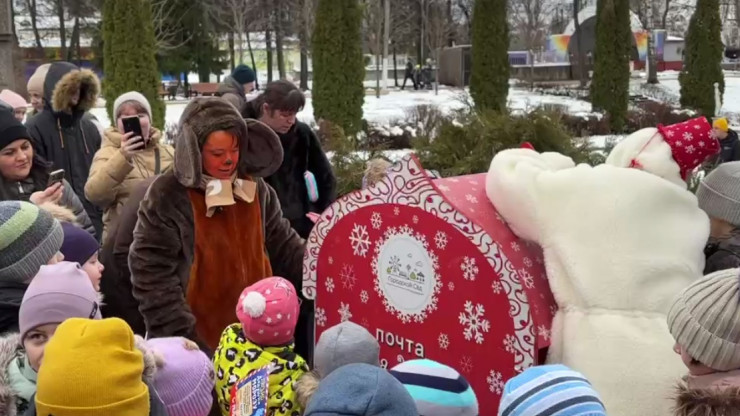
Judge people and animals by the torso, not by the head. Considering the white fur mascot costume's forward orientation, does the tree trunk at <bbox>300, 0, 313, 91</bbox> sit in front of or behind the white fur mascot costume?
in front

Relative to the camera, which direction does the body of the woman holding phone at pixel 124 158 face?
toward the camera

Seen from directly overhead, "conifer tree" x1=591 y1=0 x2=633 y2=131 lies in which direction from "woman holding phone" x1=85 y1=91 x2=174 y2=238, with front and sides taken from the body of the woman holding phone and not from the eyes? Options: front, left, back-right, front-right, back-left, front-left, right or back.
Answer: back-left

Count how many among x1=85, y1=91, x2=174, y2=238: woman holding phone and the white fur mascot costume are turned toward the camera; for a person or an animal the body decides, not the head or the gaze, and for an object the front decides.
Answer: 1

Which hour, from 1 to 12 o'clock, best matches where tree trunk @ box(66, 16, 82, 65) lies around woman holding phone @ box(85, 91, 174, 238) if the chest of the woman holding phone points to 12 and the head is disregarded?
The tree trunk is roughly at 6 o'clock from the woman holding phone.

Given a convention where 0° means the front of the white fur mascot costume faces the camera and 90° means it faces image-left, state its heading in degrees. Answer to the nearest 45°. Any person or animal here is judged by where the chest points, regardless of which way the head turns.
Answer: approximately 180°

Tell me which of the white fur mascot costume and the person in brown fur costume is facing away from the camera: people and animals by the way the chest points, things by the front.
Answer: the white fur mascot costume

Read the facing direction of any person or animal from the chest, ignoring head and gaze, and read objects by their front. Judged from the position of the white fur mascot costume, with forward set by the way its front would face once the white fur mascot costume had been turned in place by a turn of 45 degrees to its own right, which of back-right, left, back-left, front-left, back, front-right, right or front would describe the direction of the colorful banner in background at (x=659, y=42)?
front-left

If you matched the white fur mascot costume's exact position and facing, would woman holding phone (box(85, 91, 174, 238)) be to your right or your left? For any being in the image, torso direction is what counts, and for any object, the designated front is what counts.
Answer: on your left

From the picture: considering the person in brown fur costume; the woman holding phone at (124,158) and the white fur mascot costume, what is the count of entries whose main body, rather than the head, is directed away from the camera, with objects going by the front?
1

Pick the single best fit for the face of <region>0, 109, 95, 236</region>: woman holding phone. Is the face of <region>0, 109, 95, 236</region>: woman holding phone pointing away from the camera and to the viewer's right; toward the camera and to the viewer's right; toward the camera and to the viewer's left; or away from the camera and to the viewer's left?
toward the camera and to the viewer's right

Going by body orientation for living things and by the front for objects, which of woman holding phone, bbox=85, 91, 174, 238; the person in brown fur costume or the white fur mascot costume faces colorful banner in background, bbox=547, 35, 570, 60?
the white fur mascot costume
